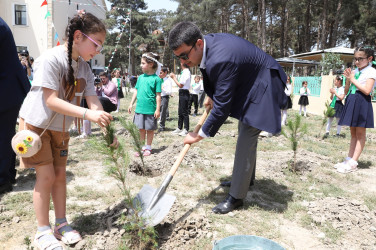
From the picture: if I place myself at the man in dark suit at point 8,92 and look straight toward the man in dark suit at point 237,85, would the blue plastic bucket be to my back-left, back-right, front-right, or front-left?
front-right

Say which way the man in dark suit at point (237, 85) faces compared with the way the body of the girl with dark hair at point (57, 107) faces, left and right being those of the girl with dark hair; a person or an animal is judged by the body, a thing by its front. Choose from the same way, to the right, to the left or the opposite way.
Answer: the opposite way

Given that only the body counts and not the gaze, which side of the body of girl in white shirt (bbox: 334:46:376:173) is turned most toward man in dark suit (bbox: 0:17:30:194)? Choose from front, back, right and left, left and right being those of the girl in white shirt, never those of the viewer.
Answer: front

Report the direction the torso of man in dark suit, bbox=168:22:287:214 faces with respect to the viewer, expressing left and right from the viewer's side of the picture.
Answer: facing to the left of the viewer

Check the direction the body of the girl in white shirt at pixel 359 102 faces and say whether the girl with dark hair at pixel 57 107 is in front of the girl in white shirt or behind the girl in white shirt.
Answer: in front

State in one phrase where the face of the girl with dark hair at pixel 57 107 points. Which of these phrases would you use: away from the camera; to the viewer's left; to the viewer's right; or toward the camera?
to the viewer's right

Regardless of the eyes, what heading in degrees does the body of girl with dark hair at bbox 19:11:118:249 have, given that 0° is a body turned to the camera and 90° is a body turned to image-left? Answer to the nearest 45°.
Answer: approximately 315°

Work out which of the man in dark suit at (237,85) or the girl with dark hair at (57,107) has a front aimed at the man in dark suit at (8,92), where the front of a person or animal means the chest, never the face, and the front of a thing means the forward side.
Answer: the man in dark suit at (237,85)

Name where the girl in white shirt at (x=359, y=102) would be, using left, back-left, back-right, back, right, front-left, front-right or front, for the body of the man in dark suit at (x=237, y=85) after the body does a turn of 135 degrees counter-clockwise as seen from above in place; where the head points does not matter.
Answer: left

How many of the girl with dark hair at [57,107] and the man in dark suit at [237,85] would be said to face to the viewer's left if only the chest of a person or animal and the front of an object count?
1

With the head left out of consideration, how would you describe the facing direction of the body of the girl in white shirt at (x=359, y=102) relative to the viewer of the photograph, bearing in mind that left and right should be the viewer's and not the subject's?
facing the viewer and to the left of the viewer

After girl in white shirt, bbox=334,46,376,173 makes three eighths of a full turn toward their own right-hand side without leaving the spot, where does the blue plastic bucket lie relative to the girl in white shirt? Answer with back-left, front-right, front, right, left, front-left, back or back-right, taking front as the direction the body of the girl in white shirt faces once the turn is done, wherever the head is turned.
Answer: back

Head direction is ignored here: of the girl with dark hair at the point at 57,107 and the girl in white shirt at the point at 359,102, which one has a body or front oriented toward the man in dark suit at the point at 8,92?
the girl in white shirt

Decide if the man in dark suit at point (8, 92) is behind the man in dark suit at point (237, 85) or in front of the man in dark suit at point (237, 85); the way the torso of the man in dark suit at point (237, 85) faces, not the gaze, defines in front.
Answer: in front

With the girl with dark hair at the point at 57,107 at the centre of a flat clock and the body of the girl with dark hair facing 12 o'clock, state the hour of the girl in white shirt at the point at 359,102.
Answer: The girl in white shirt is roughly at 10 o'clock from the girl with dark hair.

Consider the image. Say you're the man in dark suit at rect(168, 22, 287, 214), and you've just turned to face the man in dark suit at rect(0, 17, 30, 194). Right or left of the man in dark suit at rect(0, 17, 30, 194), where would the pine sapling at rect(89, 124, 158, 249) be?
left

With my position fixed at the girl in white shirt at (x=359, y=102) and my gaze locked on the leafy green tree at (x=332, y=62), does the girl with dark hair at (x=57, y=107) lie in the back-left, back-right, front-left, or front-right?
back-left
